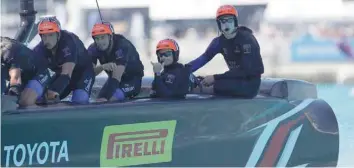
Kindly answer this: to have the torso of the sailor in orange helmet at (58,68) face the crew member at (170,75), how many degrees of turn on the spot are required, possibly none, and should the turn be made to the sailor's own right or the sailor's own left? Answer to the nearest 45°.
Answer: approximately 135° to the sailor's own left

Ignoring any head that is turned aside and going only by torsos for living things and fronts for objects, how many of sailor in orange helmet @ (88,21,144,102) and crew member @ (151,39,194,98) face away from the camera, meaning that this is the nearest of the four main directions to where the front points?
0

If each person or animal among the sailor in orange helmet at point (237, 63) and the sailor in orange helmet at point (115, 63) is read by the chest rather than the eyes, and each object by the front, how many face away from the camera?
0

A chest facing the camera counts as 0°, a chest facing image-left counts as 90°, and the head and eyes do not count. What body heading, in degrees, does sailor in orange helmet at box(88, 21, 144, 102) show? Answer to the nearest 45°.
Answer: approximately 45°

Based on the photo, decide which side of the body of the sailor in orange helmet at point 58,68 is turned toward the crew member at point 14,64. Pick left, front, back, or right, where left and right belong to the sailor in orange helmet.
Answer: front

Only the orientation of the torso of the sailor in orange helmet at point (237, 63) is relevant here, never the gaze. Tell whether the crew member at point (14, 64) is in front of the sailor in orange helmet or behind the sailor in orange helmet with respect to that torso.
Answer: in front

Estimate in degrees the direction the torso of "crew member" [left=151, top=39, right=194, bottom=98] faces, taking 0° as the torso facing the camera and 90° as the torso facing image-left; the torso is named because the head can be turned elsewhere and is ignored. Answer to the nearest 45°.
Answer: approximately 45°

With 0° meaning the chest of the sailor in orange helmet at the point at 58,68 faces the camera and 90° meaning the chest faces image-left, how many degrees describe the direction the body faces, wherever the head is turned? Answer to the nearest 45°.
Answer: approximately 45°

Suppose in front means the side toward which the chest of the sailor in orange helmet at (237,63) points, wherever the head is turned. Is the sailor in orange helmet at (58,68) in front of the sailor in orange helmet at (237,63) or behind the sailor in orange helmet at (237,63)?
in front
